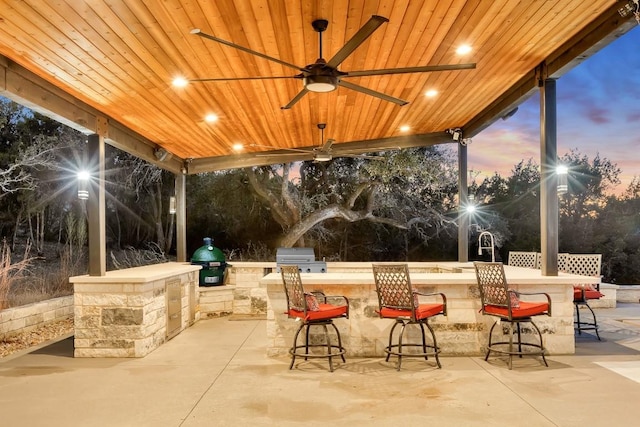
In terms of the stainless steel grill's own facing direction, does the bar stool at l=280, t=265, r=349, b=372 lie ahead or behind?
ahead

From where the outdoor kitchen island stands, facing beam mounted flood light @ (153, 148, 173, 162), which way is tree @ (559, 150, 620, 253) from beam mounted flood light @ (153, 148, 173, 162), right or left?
right

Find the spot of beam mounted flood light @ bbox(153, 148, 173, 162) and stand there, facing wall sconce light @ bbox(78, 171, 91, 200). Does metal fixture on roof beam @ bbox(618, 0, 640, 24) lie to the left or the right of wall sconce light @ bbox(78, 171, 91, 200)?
left

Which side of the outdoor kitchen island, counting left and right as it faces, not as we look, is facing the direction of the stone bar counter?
front

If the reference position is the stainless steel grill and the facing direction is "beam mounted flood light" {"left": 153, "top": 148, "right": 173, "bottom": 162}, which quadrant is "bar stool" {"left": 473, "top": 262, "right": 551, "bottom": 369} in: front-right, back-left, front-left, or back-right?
back-left

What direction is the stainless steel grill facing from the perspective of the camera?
toward the camera

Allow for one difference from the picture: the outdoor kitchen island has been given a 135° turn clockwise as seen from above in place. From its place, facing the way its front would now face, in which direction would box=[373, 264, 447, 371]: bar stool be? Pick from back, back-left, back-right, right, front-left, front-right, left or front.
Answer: left

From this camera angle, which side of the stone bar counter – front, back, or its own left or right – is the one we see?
front

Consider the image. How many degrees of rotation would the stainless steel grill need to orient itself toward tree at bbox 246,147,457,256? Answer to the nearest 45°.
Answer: approximately 180°

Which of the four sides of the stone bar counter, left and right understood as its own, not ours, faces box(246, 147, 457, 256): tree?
back
